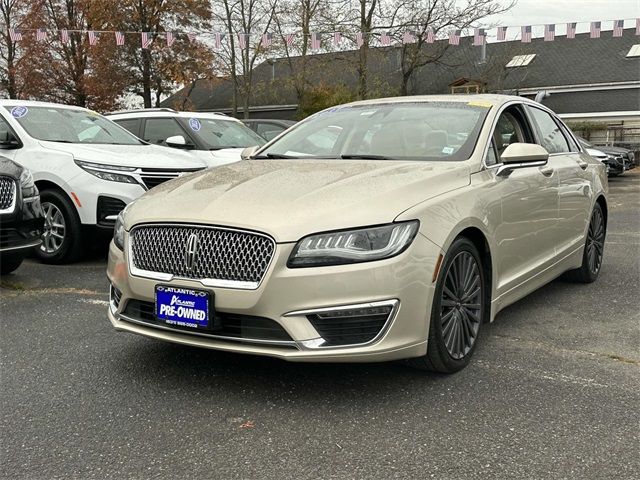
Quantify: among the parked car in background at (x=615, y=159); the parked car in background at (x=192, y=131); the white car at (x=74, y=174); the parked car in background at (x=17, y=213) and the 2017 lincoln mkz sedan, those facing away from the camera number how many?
0

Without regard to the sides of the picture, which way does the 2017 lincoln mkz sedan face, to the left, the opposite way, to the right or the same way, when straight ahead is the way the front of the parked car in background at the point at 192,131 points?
to the right

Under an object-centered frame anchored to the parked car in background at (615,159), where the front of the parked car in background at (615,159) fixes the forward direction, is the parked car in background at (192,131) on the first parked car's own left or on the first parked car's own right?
on the first parked car's own right

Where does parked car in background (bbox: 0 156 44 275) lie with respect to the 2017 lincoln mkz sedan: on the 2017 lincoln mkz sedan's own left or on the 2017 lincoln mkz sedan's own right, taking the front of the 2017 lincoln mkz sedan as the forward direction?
on the 2017 lincoln mkz sedan's own right

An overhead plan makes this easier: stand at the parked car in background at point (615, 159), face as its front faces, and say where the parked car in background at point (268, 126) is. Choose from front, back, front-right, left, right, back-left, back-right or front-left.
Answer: right

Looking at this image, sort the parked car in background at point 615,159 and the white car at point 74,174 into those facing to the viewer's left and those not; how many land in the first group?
0

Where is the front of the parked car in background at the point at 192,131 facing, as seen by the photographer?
facing the viewer and to the right of the viewer

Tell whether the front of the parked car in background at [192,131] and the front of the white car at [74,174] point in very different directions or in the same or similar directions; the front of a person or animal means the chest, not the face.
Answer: same or similar directions

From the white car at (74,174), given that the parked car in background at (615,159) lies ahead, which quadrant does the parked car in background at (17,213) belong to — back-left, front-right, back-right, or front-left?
back-right

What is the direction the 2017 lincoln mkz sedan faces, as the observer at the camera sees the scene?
facing the viewer and to the left of the viewer

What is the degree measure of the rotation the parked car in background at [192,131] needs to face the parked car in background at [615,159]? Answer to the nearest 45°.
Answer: approximately 90° to its left

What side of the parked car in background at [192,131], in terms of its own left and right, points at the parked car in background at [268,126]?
left

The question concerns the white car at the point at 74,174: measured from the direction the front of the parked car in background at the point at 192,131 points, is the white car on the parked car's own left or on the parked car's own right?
on the parked car's own right

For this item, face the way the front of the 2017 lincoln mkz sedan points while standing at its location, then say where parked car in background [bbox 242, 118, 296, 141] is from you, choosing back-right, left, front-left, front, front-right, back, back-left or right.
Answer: back-right

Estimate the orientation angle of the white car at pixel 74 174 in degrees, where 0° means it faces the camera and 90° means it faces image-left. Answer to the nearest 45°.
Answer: approximately 315°

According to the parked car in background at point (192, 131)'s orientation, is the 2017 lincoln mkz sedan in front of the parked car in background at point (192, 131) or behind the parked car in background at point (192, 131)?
in front

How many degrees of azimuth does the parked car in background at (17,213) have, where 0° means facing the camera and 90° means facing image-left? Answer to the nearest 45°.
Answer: approximately 315°

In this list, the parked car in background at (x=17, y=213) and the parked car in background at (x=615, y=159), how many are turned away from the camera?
0

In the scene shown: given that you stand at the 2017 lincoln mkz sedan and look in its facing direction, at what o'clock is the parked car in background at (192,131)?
The parked car in background is roughly at 4 o'clock from the 2017 lincoln mkz sedan.
